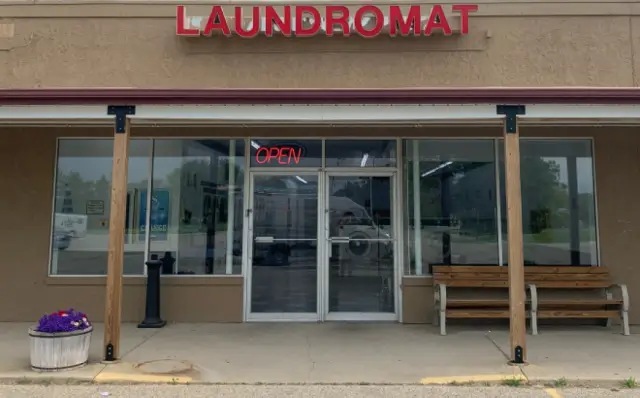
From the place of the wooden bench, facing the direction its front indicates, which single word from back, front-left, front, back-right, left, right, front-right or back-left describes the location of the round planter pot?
front-right

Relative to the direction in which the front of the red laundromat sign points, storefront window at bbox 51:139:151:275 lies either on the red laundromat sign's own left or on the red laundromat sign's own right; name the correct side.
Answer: on the red laundromat sign's own right

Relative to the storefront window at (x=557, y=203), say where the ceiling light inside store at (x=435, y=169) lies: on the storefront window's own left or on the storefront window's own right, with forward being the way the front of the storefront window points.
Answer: on the storefront window's own right

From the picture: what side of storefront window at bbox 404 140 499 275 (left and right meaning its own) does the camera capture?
front

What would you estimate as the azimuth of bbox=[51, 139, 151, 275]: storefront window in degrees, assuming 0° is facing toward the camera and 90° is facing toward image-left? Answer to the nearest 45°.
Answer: approximately 0°

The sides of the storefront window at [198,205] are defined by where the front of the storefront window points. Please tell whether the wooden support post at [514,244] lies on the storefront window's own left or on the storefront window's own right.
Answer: on the storefront window's own left

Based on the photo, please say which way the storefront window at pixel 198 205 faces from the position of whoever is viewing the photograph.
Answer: facing the viewer

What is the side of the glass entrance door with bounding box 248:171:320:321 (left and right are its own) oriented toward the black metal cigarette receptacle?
right

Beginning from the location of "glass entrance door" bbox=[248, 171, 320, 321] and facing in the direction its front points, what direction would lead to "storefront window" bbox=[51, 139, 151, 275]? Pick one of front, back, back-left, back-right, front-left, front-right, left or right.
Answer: right

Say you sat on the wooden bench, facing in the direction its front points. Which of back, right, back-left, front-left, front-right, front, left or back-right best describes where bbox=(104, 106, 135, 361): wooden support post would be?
front-right

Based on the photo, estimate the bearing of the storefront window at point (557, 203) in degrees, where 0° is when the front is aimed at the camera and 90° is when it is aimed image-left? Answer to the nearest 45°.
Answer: approximately 0°
